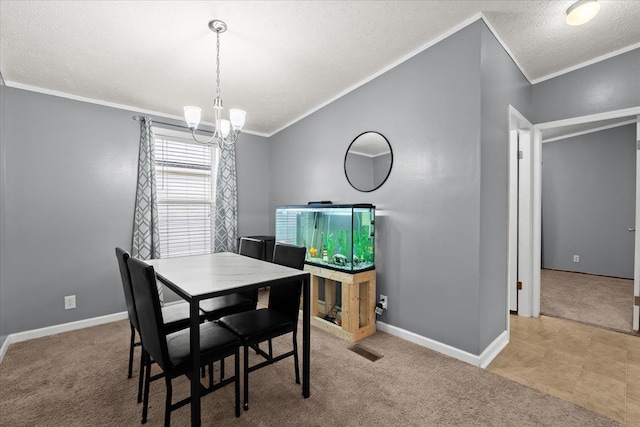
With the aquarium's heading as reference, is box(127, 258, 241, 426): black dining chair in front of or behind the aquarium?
in front

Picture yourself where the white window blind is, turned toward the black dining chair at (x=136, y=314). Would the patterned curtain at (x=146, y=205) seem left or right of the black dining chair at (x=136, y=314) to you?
right

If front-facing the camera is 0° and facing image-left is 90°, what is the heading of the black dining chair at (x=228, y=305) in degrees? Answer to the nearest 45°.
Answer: approximately 45°

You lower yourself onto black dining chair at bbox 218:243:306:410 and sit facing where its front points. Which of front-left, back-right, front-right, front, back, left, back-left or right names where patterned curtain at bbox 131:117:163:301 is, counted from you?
right

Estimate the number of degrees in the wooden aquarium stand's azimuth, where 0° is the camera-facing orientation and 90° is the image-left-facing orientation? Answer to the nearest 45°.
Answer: approximately 45°

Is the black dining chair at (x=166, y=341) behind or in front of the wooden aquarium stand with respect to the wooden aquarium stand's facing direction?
in front

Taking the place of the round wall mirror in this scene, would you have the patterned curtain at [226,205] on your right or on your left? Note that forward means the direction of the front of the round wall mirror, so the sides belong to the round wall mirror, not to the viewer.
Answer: on your right

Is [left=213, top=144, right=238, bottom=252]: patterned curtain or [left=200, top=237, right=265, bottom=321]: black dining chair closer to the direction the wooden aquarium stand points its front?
the black dining chair
